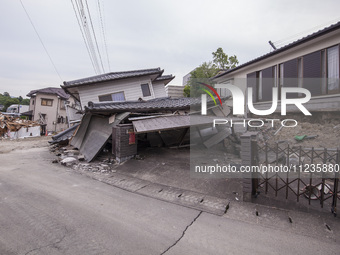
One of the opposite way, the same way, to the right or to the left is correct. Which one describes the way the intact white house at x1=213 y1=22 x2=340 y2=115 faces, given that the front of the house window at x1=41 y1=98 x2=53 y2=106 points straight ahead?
to the right

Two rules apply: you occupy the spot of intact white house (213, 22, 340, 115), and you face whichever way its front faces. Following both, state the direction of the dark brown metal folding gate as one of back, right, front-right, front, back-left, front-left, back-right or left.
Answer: front-left

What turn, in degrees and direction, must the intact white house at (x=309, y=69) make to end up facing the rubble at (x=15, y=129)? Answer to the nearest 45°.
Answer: approximately 45° to its right

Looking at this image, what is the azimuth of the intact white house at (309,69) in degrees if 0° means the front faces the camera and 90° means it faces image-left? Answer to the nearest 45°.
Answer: approximately 45°

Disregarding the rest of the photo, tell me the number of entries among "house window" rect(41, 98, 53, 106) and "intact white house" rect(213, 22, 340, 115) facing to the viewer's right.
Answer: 0

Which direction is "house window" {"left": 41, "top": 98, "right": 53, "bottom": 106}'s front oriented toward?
toward the camera

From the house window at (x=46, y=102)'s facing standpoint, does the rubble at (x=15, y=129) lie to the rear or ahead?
ahead

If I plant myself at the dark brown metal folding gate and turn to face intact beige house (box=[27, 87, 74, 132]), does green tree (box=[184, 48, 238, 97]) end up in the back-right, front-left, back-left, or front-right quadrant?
front-right

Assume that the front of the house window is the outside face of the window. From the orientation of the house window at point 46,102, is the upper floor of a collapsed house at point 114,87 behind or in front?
in front

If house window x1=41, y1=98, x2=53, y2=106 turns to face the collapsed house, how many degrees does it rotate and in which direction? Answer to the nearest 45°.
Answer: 0° — it already faces it
